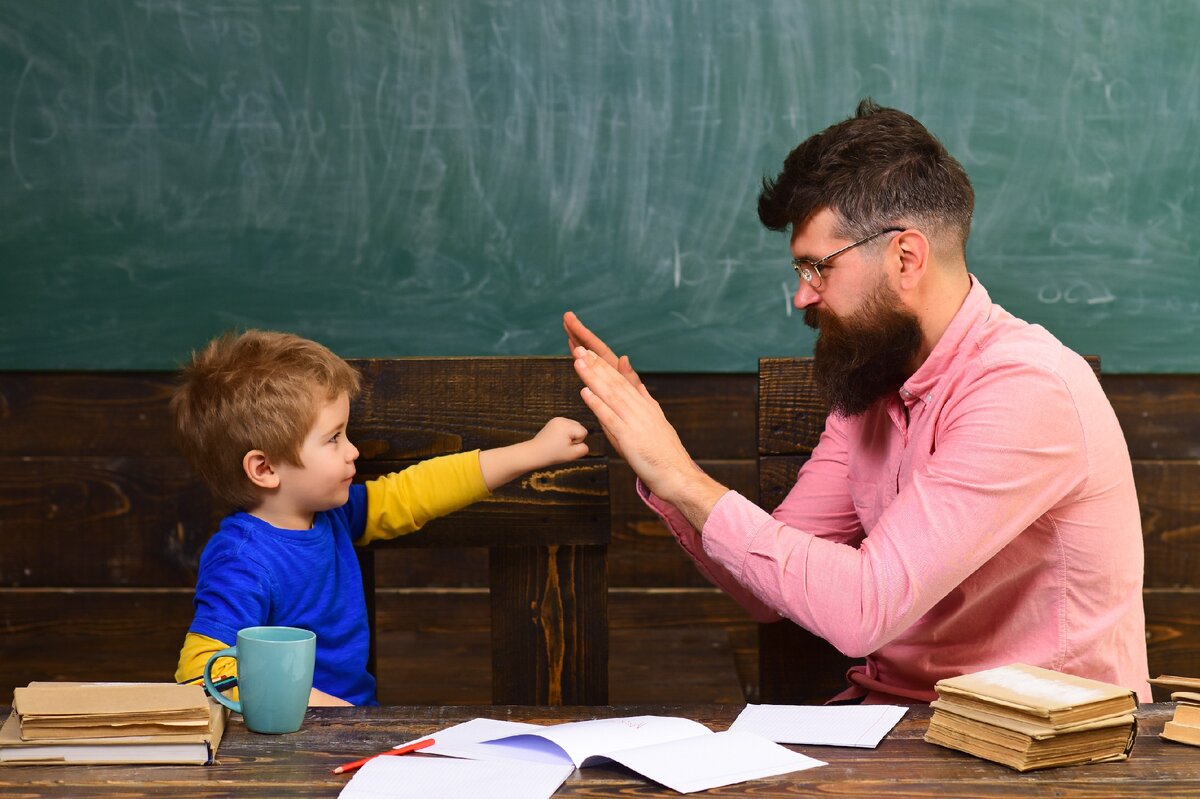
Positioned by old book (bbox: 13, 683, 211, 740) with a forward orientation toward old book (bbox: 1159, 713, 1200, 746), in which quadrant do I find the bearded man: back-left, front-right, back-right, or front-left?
front-left

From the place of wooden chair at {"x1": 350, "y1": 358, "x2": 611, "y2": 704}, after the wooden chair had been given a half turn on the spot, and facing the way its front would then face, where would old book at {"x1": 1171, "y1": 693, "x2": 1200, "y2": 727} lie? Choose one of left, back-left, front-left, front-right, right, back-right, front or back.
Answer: back-right

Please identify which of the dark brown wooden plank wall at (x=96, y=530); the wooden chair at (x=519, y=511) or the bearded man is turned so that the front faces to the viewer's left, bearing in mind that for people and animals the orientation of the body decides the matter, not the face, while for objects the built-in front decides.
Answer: the bearded man

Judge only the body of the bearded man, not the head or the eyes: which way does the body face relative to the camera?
to the viewer's left

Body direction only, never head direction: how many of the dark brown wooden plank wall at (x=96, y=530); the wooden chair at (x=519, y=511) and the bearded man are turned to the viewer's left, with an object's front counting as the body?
1

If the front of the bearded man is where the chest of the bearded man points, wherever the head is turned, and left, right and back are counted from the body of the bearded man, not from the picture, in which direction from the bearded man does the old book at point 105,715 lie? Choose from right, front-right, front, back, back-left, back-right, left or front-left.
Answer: front-left

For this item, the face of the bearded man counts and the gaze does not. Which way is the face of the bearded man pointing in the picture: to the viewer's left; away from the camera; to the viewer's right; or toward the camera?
to the viewer's left

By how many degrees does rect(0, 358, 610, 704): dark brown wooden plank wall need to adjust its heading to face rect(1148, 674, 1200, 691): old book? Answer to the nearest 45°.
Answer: approximately 45° to its left

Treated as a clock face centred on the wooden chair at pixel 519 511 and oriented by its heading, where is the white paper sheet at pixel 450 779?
The white paper sheet is roughly at 12 o'clock from the wooden chair.

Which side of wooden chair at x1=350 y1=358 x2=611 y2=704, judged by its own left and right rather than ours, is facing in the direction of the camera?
front

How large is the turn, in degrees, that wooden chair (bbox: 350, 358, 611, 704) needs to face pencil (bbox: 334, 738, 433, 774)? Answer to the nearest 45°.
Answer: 0° — it already faces it

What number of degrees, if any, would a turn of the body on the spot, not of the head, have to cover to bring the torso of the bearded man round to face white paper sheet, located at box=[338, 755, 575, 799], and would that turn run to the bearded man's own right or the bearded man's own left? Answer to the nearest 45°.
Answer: approximately 45° to the bearded man's own left

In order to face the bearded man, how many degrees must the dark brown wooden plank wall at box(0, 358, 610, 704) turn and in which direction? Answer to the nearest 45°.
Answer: approximately 45° to its left

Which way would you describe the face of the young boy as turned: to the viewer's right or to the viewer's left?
to the viewer's right

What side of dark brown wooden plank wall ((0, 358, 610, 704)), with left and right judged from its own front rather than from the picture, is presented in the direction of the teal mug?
front

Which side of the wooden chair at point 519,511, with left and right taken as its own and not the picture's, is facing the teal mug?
front
